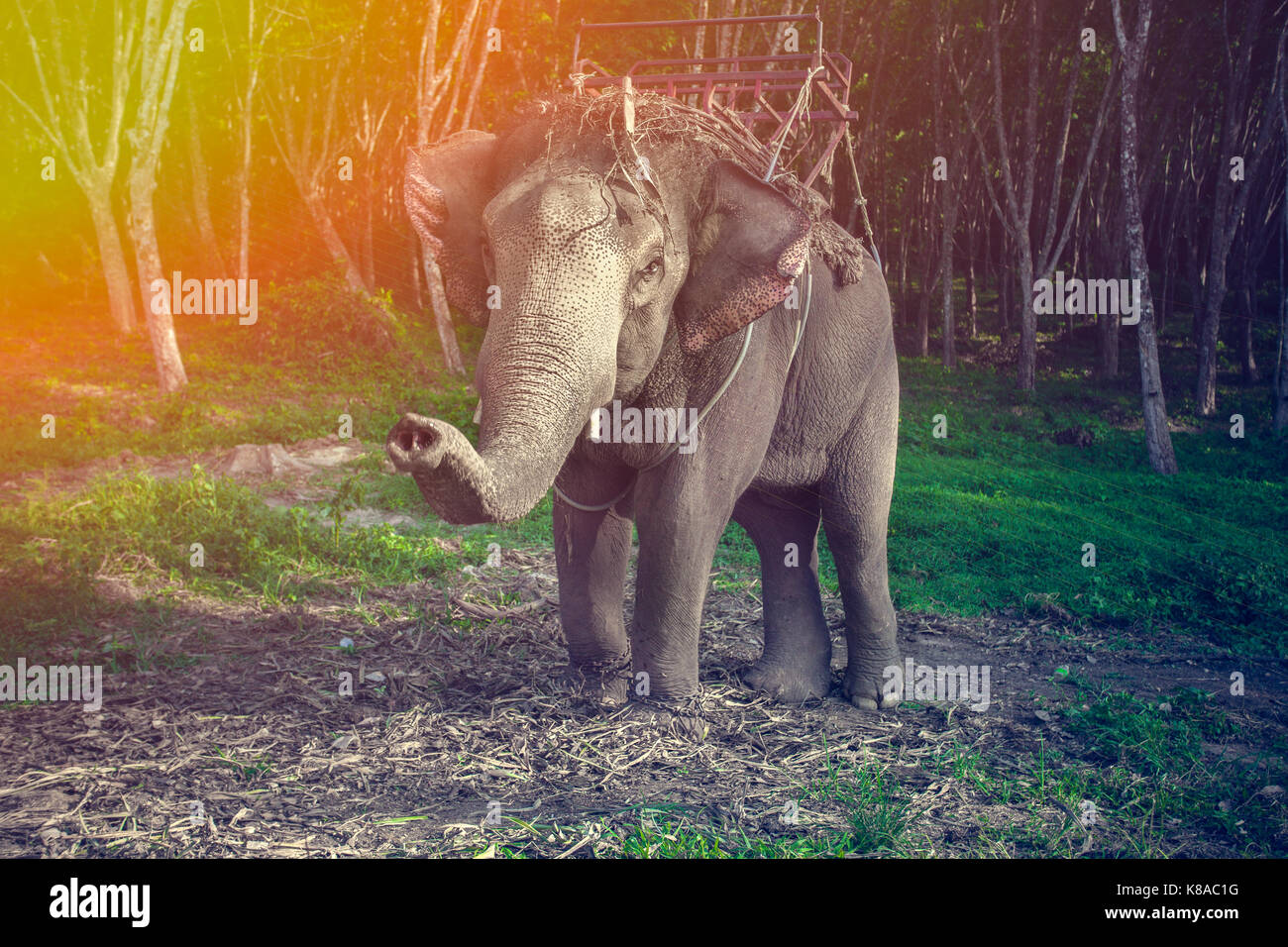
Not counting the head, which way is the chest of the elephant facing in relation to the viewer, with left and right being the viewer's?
facing the viewer and to the left of the viewer
